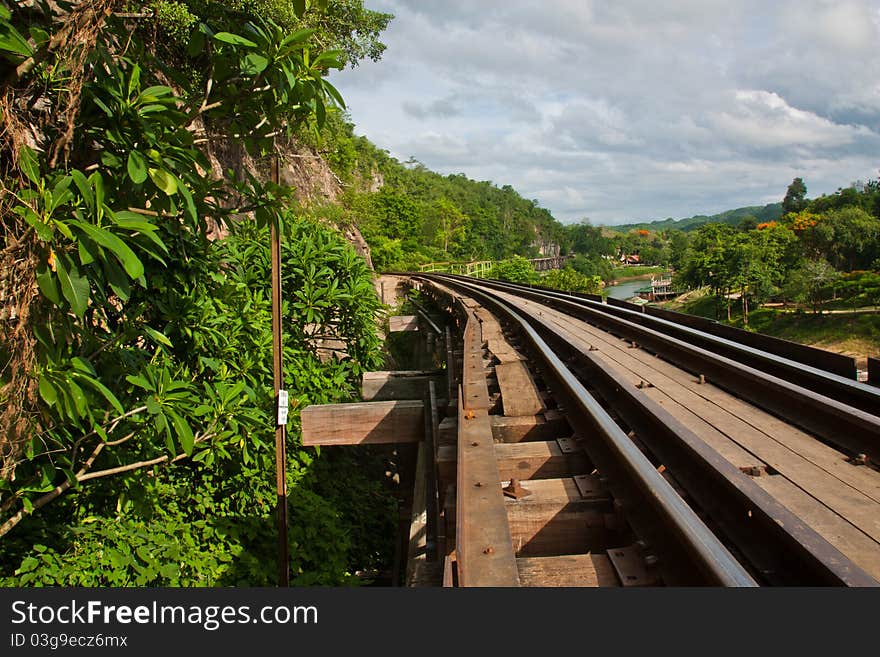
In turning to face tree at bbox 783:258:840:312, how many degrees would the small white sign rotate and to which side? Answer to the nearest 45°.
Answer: approximately 135° to its left

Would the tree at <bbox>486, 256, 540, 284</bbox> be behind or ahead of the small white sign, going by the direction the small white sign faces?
behind

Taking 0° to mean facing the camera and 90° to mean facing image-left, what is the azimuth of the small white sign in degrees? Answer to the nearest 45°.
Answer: approximately 0°
